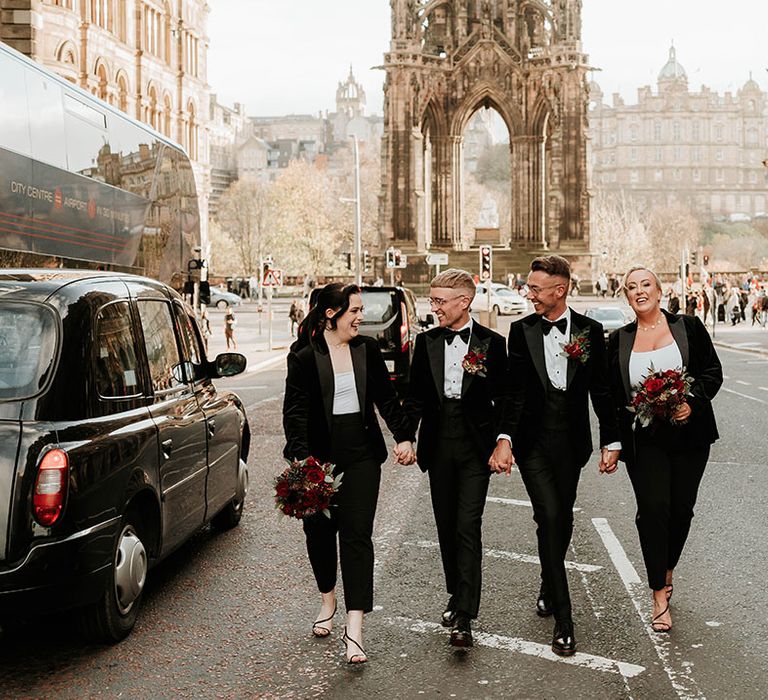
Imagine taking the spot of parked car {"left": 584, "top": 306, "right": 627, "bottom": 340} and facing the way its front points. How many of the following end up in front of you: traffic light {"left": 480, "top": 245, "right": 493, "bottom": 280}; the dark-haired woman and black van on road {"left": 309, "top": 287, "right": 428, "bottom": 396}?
2

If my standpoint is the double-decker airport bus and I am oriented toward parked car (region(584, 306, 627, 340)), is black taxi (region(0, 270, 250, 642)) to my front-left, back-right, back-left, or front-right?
back-right

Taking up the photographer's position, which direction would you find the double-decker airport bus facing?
facing away from the viewer and to the right of the viewer

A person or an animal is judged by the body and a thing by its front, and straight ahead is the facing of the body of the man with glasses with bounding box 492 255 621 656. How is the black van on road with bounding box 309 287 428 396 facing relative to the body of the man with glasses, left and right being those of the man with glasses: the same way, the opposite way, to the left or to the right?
the opposite way

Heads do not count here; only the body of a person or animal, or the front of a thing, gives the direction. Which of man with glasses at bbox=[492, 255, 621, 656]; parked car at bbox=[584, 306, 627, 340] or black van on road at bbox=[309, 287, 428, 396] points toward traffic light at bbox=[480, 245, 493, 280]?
black van on road at bbox=[309, 287, 428, 396]

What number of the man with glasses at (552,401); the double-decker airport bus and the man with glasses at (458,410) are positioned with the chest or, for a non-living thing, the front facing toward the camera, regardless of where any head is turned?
2

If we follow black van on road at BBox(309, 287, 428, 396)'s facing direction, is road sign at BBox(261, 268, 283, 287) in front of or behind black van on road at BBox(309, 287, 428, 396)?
in front

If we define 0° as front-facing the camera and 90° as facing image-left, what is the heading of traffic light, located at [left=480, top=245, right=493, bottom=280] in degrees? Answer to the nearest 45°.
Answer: approximately 0°

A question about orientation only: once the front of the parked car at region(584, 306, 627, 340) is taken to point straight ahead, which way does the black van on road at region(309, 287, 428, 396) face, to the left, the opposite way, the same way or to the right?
the opposite way

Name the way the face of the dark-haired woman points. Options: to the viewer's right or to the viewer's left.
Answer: to the viewer's right

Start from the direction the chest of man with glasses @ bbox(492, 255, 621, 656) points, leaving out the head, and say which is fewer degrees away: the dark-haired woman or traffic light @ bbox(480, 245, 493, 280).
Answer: the dark-haired woman

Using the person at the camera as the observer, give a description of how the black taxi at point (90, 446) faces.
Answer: facing away from the viewer and to the right of the viewer

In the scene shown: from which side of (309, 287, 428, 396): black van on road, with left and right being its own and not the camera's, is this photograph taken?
back

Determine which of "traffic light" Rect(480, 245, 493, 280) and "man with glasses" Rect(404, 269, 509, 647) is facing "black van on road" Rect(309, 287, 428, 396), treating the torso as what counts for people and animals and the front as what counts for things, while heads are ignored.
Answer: the traffic light

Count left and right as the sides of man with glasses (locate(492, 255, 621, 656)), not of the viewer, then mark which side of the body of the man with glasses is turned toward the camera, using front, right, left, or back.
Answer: front

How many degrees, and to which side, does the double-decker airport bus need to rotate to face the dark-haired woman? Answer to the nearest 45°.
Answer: approximately 135° to its right
